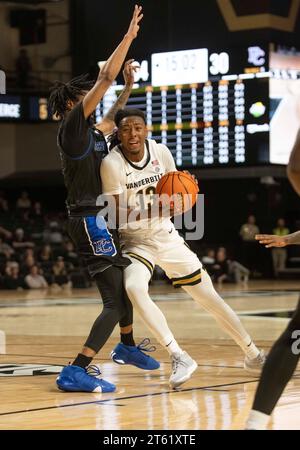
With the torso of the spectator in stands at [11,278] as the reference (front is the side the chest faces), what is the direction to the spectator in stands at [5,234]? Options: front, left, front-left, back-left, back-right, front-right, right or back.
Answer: back

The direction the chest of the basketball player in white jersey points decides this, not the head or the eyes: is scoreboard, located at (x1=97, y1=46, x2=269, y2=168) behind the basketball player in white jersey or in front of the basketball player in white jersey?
behind

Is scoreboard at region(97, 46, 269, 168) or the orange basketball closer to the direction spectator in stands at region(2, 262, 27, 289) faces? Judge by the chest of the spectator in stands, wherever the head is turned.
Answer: the orange basketball

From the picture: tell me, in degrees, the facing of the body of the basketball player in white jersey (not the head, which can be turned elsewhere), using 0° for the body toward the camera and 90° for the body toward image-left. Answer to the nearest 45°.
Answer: approximately 0°

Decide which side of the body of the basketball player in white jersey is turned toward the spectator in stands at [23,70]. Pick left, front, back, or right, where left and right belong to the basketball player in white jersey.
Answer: back

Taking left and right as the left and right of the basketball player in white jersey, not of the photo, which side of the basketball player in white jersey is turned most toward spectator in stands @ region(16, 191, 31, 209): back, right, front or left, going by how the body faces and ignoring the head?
back

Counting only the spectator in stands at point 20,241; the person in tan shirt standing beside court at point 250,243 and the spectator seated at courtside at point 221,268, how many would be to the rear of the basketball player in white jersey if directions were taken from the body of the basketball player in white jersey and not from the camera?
3

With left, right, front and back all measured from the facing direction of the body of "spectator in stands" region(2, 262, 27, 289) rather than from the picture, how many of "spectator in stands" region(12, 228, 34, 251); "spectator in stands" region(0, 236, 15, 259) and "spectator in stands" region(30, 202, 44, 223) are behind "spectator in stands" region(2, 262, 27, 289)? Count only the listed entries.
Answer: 3

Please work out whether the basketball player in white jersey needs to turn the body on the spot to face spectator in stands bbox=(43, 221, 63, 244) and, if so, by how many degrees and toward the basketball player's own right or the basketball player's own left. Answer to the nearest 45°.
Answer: approximately 180°

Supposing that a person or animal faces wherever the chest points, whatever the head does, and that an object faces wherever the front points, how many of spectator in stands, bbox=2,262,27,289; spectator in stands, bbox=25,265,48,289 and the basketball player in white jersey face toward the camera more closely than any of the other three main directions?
3

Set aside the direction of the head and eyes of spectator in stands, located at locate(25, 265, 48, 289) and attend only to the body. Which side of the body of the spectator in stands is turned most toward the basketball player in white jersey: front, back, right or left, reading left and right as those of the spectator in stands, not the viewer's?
front
